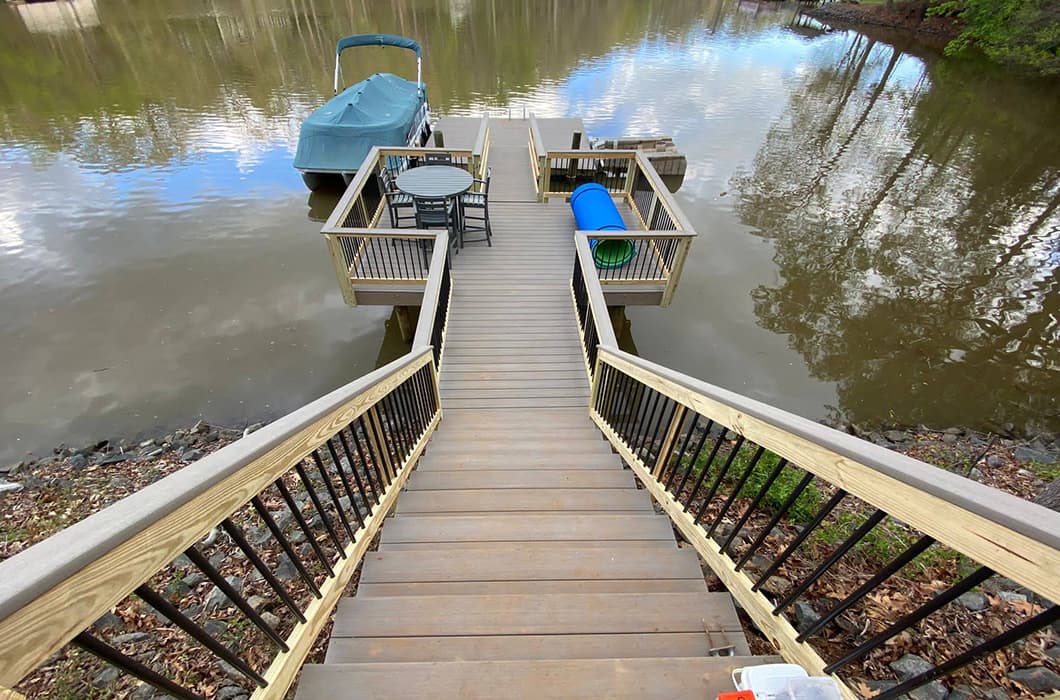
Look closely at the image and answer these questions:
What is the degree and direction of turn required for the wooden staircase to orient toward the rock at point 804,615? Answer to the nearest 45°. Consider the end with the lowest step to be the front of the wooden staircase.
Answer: approximately 90° to its right

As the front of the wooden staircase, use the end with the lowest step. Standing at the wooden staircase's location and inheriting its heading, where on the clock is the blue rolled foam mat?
The blue rolled foam mat is roughly at 12 o'clock from the wooden staircase.

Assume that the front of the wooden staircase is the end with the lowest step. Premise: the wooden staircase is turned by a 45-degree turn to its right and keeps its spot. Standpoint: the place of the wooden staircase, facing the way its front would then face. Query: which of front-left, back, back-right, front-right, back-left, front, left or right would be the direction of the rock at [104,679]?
back-left

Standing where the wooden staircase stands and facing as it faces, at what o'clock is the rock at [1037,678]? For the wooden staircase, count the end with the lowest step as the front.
The rock is roughly at 3 o'clock from the wooden staircase.

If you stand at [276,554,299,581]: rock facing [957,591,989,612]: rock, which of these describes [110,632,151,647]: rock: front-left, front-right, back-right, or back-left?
back-right

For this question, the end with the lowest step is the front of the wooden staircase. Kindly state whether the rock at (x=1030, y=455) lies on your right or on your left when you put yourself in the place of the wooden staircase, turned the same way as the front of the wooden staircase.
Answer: on your right

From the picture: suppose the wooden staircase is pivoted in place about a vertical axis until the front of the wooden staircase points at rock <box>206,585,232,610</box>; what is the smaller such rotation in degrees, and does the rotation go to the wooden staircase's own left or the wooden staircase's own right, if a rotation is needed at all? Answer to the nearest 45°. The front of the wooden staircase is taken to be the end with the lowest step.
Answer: approximately 90° to the wooden staircase's own left

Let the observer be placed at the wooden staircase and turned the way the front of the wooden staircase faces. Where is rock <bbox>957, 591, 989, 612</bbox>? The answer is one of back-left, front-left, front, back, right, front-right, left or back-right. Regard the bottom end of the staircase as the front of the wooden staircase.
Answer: right

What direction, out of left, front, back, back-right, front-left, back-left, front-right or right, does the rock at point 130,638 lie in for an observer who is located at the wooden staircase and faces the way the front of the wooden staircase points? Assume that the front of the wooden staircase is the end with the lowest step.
left

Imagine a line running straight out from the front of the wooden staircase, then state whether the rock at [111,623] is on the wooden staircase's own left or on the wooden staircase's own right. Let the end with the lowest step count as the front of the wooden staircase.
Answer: on the wooden staircase's own left

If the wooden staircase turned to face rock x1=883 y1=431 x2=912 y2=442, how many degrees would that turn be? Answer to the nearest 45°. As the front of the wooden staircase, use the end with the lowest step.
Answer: approximately 45° to its right

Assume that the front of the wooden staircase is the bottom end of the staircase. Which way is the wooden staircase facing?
away from the camera

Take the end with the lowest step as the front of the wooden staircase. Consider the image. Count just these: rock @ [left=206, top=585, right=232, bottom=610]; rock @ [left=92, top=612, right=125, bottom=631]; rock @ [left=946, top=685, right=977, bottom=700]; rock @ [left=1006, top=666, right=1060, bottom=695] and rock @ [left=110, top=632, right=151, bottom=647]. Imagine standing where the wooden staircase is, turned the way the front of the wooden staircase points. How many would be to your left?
3

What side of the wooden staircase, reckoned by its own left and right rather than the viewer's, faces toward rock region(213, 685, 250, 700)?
left
